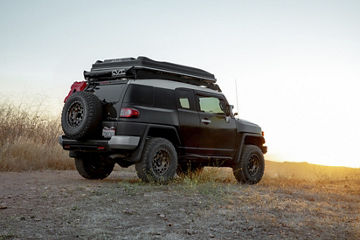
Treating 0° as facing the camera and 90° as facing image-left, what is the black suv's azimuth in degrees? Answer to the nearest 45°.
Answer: approximately 225°
